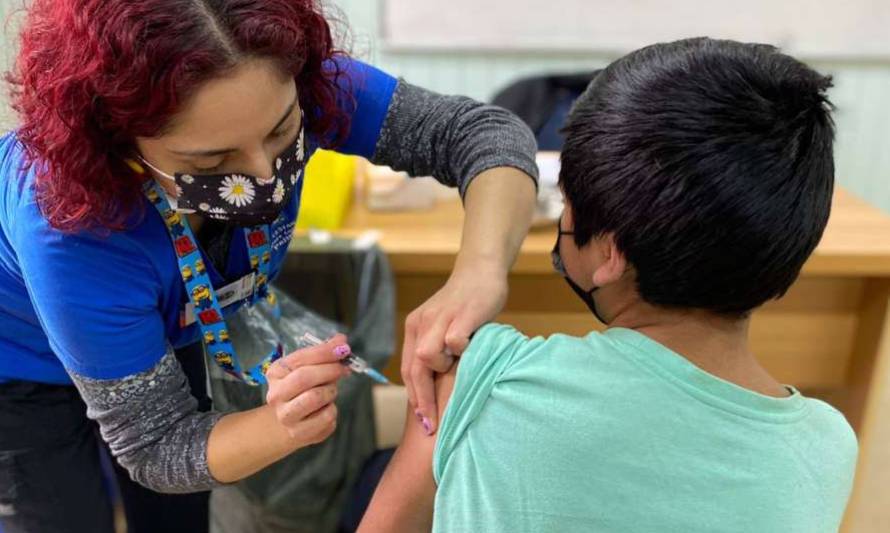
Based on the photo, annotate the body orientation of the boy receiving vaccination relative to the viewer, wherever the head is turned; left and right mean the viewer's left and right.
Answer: facing away from the viewer and to the left of the viewer

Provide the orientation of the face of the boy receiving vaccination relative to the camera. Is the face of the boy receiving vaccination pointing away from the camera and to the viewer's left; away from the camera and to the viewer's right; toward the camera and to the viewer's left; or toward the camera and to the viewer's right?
away from the camera and to the viewer's left

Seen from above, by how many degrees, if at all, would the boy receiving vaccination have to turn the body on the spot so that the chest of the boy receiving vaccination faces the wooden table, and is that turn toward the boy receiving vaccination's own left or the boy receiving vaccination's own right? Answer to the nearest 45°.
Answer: approximately 45° to the boy receiving vaccination's own right
